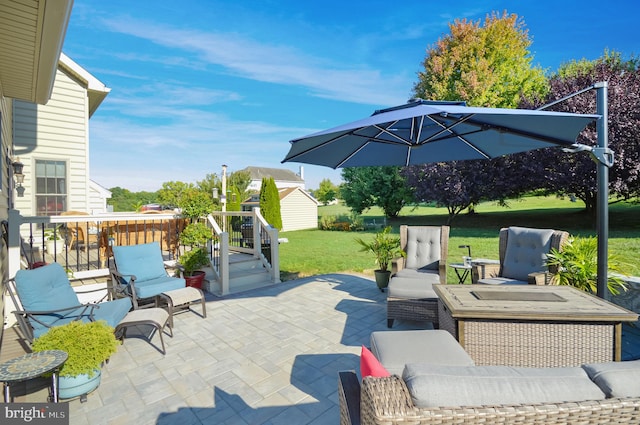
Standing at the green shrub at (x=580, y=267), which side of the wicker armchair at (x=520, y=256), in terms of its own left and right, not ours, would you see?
left

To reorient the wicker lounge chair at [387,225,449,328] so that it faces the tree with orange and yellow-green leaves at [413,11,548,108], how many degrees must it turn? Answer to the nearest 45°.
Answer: approximately 180°

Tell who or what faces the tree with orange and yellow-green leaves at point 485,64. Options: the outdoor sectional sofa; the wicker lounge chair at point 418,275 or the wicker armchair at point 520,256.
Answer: the outdoor sectional sofa

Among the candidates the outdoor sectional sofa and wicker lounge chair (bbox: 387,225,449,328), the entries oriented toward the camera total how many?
1

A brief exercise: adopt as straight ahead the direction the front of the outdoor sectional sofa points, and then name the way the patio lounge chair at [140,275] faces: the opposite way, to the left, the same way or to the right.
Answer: to the right

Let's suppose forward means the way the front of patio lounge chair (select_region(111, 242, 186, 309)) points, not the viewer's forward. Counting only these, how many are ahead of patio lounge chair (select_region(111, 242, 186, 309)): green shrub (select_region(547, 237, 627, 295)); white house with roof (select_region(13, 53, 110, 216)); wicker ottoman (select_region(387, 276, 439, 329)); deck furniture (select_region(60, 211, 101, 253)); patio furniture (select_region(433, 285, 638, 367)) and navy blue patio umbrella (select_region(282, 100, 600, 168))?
4

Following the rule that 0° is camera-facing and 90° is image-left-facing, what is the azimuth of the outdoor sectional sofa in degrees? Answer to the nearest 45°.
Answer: approximately 180°

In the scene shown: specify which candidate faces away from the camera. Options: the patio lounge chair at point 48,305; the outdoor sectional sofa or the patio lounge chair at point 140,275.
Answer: the outdoor sectional sofa

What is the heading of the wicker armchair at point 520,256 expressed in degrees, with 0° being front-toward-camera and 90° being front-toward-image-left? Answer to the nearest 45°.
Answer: approximately 45°
